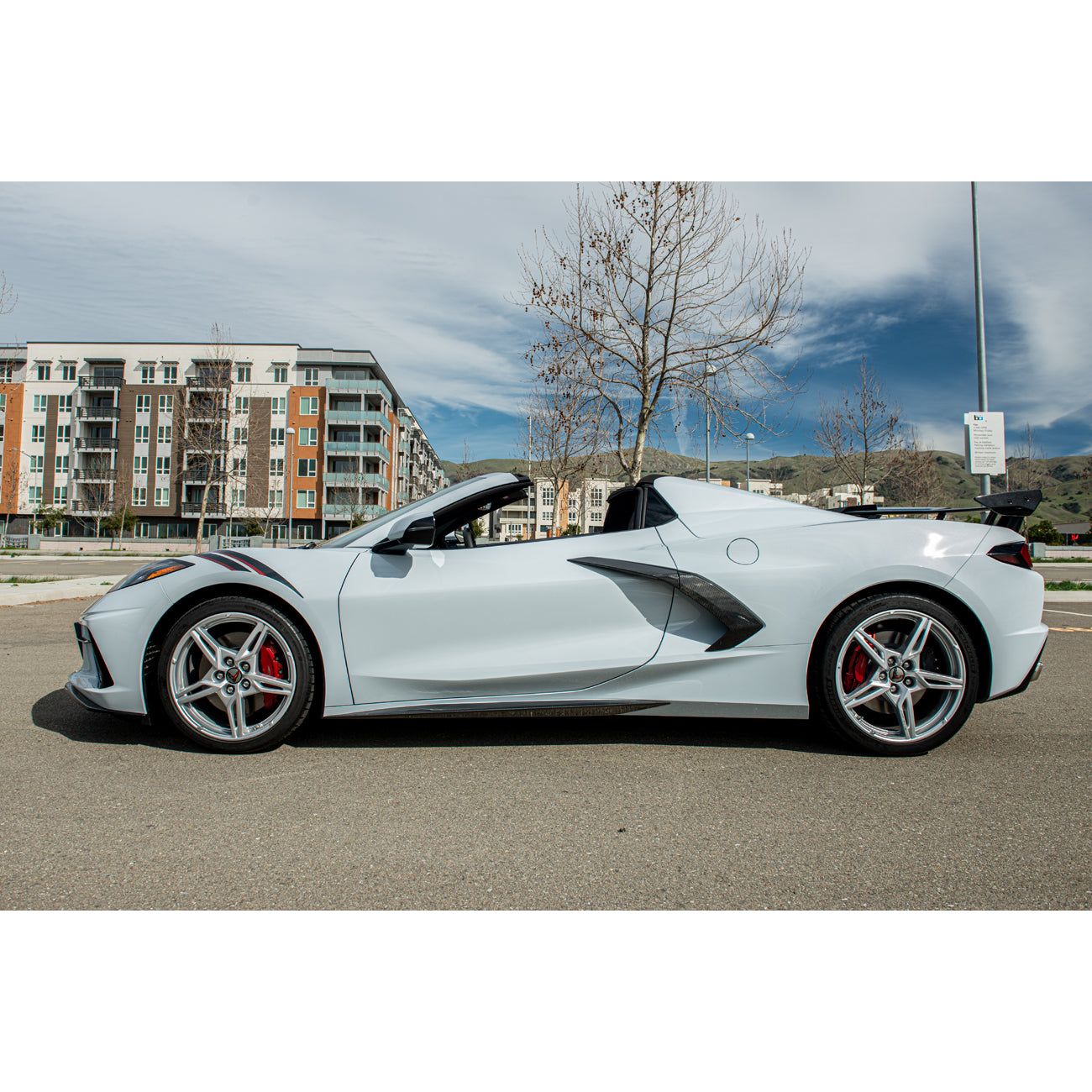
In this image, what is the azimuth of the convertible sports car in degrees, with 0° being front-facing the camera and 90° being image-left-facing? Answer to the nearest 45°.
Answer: approximately 90°

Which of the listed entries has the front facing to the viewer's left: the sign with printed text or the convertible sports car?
the convertible sports car

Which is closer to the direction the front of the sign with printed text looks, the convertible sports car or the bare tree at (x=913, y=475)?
the convertible sports car

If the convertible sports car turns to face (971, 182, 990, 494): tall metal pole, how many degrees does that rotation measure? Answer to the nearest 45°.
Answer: approximately 135° to its right

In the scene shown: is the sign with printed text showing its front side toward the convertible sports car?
yes

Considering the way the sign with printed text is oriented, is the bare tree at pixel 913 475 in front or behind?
behind

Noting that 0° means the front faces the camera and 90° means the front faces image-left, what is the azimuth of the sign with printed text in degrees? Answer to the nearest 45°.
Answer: approximately 0°

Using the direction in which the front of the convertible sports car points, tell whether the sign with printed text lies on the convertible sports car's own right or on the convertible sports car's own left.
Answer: on the convertible sports car's own right
